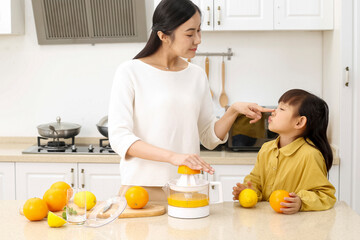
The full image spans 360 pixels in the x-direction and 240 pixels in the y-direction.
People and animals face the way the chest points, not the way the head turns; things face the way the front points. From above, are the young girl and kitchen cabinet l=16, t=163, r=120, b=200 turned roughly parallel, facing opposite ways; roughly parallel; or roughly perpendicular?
roughly perpendicular

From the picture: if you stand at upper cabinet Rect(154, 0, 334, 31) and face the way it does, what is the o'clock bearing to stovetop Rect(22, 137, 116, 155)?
The stovetop is roughly at 3 o'clock from the upper cabinet.

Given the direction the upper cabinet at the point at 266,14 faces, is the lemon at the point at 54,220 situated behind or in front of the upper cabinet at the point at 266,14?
in front

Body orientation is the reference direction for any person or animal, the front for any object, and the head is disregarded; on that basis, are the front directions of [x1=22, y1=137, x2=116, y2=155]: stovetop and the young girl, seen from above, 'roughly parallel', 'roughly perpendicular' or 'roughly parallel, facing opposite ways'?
roughly perpendicular

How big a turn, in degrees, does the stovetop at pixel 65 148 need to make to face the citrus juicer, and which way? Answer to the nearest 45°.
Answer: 0° — it already faces it

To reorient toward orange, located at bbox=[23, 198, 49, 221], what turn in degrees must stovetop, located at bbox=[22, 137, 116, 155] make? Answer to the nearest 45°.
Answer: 0° — it already faces it

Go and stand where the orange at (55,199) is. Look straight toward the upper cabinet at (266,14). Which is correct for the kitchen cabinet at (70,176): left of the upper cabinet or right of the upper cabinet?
left

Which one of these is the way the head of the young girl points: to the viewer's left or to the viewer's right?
to the viewer's left

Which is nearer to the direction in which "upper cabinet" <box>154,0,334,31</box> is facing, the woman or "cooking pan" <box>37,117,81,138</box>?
the woman

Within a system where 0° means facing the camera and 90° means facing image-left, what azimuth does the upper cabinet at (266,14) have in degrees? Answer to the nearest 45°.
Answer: approximately 0°

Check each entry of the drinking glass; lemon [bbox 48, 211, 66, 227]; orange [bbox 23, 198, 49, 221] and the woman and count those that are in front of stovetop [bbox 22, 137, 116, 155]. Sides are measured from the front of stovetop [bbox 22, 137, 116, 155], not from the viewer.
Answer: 4
